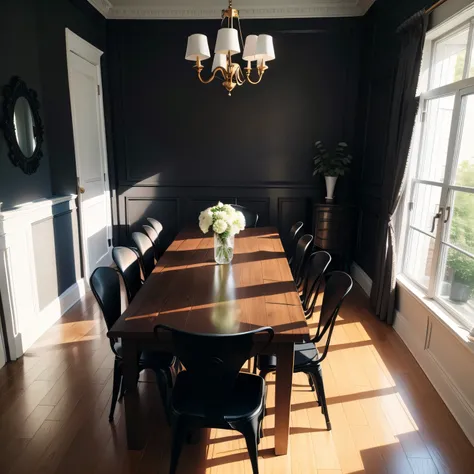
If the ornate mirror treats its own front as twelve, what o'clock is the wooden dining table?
The wooden dining table is roughly at 1 o'clock from the ornate mirror.

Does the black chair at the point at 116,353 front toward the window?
yes

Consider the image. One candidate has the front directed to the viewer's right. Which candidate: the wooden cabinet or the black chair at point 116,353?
the black chair

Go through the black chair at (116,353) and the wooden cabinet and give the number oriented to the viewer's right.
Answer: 1

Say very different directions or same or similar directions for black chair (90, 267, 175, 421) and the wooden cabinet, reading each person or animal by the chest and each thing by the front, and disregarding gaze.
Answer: very different directions

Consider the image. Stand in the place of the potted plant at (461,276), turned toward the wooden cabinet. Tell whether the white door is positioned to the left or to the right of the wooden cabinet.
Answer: left

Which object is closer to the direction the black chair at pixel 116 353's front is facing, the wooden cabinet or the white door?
the wooden cabinet

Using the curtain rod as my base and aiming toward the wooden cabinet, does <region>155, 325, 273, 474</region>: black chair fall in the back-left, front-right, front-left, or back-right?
back-left

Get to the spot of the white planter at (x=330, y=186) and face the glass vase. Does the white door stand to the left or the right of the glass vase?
right

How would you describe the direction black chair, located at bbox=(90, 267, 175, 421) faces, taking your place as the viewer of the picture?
facing to the right of the viewer

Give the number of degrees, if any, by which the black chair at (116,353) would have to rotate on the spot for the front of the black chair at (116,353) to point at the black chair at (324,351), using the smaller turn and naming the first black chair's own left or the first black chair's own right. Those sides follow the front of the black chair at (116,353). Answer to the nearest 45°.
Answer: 0° — it already faces it

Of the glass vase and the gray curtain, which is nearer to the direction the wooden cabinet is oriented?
the glass vase

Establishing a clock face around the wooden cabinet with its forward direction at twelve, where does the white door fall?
The white door is roughly at 1 o'clock from the wooden cabinet.

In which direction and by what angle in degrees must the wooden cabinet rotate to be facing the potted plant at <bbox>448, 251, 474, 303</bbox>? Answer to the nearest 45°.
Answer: approximately 90° to its left
